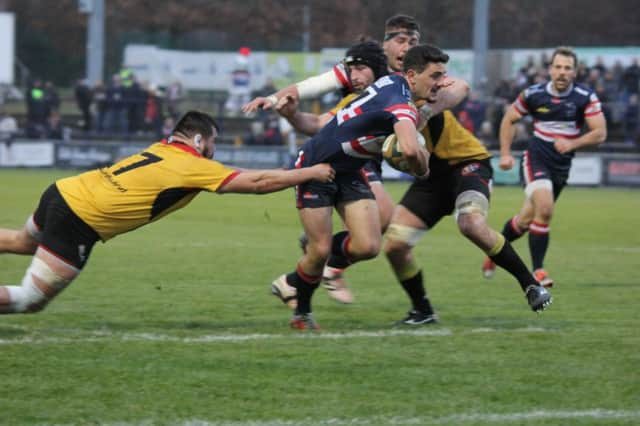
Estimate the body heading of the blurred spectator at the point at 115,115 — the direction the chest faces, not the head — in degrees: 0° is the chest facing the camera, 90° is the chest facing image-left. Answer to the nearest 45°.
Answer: approximately 0°

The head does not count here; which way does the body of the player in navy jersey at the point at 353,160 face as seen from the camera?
to the viewer's right

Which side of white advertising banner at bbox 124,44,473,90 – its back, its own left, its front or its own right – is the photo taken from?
front

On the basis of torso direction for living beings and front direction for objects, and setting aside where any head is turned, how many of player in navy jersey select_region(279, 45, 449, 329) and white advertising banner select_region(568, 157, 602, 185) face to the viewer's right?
1

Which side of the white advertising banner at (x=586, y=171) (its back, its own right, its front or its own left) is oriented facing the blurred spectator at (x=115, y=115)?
right

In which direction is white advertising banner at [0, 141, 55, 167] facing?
toward the camera
